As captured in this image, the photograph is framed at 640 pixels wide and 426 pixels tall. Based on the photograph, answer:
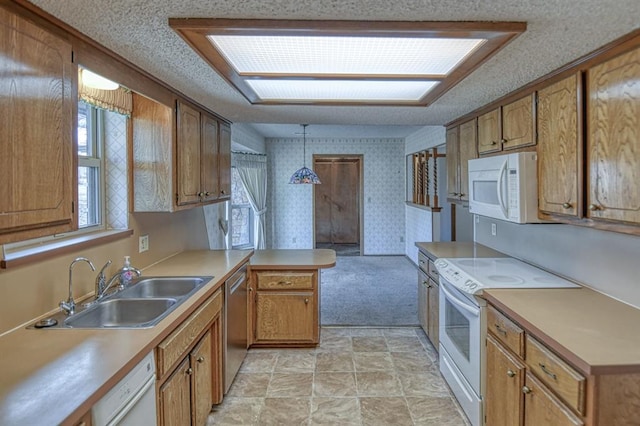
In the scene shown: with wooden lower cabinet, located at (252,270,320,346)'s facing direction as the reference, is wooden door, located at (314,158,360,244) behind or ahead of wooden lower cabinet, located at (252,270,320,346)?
behind

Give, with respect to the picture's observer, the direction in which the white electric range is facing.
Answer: facing the viewer and to the left of the viewer

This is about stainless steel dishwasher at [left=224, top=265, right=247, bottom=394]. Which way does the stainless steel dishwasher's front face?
to the viewer's right

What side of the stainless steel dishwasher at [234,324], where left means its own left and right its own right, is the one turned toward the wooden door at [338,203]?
left

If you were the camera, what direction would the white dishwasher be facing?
facing the viewer and to the right of the viewer

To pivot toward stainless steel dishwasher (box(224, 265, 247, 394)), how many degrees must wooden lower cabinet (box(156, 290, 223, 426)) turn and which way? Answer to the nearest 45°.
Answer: approximately 135° to its left

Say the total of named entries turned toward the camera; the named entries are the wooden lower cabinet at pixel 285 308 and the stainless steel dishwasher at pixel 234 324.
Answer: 1

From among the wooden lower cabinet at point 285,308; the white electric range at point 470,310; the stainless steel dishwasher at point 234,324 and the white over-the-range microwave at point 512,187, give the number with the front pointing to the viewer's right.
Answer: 1

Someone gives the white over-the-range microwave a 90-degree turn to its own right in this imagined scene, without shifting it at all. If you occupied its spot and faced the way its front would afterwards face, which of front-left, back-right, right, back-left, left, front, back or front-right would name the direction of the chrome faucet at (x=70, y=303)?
left

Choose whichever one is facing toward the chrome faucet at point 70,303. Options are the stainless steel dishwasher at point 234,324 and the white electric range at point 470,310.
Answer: the white electric range

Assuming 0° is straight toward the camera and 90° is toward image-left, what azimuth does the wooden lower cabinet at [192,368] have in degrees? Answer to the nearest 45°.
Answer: approximately 315°

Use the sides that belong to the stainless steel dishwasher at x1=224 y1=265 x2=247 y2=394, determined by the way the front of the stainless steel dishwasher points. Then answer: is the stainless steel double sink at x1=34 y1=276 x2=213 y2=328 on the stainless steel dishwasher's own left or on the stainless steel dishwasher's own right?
on the stainless steel dishwasher's own right

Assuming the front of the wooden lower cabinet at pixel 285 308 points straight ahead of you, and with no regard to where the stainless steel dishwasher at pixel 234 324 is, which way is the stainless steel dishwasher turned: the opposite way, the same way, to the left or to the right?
to the left
